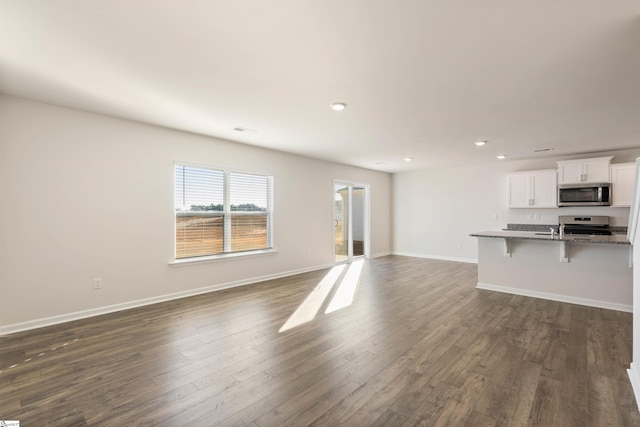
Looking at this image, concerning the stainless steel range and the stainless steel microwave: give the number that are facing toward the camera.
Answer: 2

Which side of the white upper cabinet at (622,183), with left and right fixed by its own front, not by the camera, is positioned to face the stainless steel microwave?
right

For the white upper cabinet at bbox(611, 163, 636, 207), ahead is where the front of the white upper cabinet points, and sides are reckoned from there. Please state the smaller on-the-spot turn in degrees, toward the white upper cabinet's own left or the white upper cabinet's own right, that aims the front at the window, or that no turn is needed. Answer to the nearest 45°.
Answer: approximately 45° to the white upper cabinet's own right

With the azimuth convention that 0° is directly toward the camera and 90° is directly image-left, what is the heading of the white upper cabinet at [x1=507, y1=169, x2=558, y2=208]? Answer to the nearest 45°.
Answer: approximately 0°

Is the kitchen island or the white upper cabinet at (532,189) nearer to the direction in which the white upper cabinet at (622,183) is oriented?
the kitchen island

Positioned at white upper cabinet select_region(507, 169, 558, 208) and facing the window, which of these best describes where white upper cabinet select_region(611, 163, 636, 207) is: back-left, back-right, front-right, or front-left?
back-left

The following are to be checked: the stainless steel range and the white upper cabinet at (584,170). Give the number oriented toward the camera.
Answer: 2
